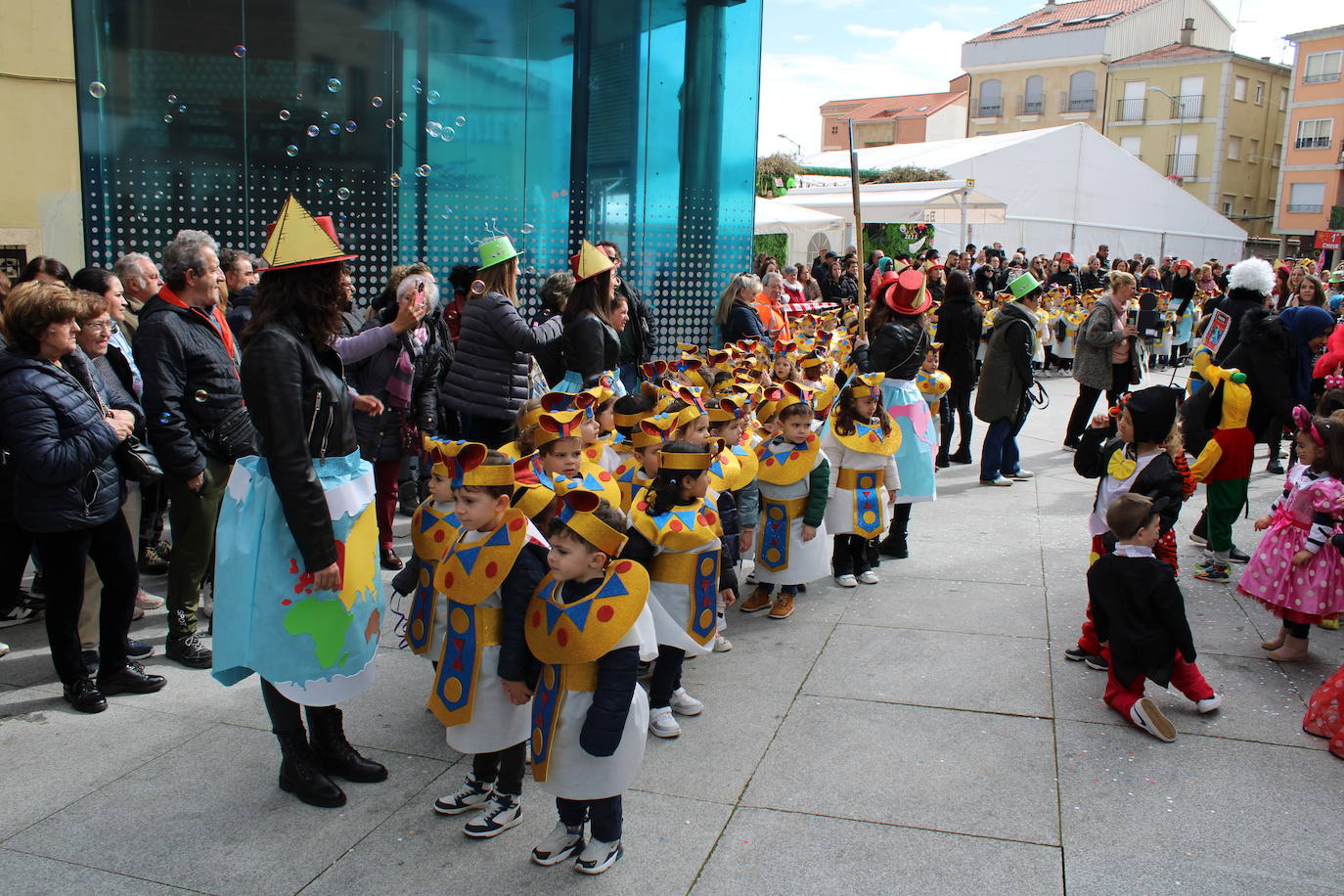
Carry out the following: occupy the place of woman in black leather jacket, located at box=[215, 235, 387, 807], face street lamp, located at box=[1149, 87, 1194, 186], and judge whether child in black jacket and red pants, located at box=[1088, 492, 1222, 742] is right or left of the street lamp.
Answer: right

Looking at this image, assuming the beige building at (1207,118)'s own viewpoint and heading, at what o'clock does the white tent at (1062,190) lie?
The white tent is roughly at 1 o'clock from the beige building.

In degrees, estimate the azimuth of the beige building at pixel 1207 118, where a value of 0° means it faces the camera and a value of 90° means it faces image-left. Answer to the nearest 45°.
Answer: approximately 45°

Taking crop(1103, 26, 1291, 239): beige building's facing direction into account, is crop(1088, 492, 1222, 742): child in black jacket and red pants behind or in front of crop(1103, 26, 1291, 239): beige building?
in front

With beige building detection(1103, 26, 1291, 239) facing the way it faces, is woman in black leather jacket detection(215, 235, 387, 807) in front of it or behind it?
in front
